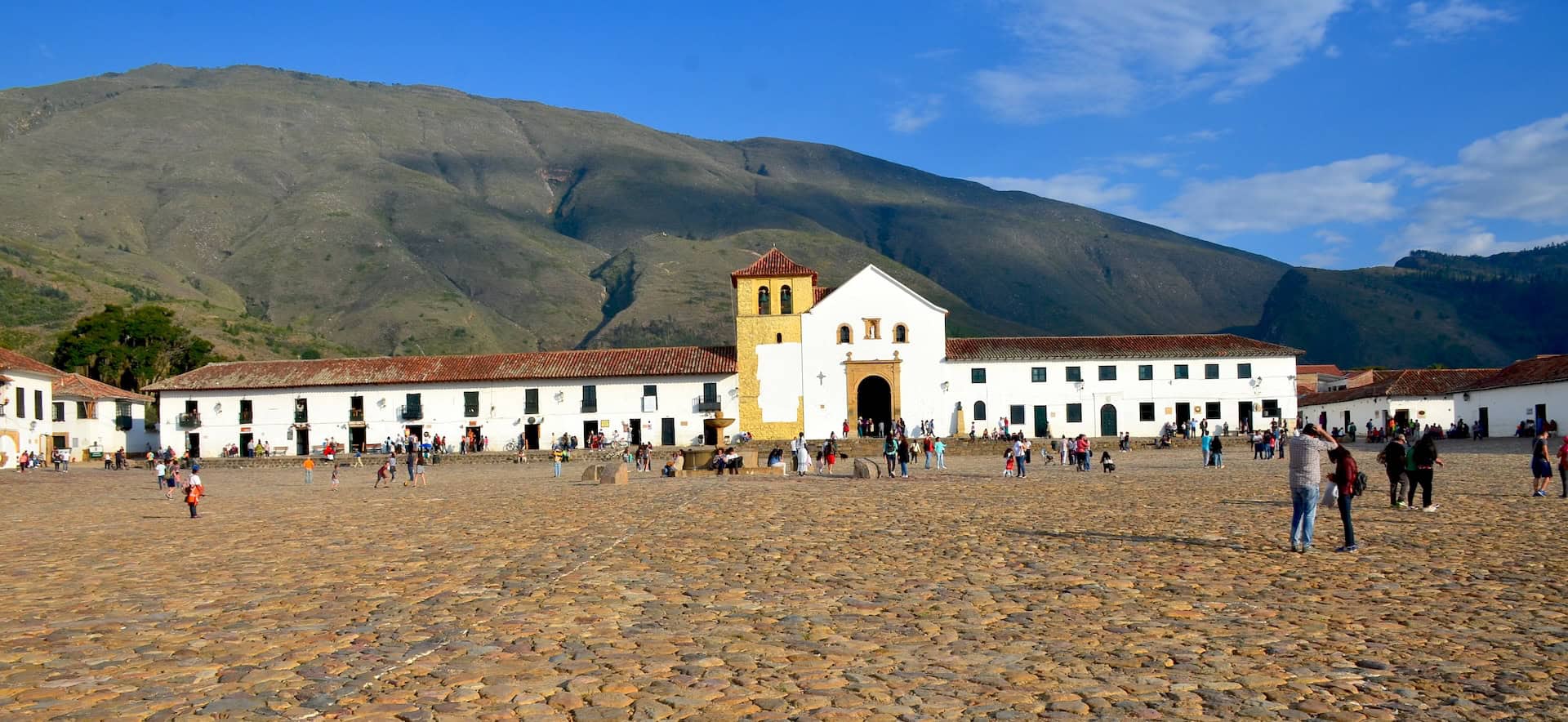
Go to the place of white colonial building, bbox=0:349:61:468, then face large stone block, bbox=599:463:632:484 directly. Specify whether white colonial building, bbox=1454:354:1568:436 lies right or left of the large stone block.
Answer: left

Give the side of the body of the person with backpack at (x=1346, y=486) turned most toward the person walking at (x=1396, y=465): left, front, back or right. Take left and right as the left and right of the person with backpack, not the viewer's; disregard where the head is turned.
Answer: right

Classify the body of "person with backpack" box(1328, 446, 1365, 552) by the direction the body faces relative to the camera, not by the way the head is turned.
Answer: to the viewer's left

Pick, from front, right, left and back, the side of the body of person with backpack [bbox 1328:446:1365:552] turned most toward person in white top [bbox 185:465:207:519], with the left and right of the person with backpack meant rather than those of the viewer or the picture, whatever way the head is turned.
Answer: front

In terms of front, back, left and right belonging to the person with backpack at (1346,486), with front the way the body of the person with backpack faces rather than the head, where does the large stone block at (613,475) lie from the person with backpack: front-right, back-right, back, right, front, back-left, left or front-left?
front-right

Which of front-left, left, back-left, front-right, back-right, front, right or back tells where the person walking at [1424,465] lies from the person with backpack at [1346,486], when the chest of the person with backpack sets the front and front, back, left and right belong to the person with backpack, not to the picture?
right
